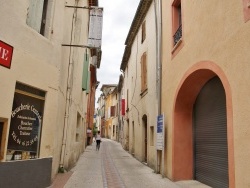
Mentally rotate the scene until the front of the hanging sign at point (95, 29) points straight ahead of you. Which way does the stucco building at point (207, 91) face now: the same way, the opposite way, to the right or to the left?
to the right

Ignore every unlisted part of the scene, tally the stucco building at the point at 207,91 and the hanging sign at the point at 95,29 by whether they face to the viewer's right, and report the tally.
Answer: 0

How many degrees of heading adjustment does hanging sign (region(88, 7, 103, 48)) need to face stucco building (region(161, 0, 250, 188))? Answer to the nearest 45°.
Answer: approximately 45° to its left

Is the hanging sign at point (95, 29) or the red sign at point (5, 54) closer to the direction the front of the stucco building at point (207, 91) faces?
the red sign

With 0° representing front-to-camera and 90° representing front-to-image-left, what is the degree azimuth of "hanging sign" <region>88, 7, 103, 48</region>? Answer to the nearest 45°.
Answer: approximately 0°

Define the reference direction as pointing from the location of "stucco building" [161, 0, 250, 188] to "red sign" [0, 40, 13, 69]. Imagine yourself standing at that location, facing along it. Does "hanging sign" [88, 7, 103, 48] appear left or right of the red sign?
right

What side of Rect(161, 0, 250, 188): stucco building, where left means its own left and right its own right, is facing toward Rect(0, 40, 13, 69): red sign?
front

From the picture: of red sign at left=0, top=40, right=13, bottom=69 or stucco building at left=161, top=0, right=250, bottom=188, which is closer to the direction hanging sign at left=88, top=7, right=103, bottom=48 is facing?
the red sign

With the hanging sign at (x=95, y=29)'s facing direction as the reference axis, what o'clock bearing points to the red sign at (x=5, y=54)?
The red sign is roughly at 1 o'clock from the hanging sign.

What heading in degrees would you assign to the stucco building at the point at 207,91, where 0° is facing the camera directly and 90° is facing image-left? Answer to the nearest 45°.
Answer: approximately 45°
